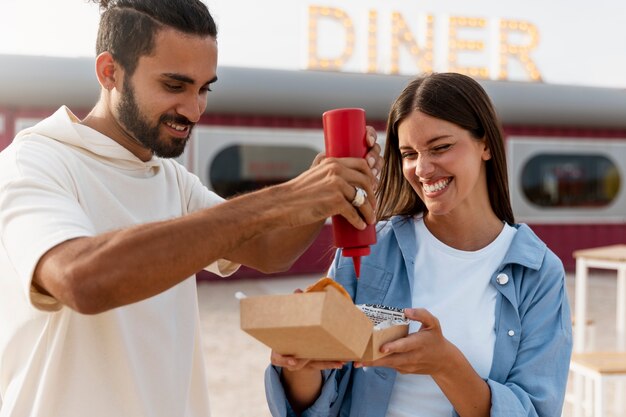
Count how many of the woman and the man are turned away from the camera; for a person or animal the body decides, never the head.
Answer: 0

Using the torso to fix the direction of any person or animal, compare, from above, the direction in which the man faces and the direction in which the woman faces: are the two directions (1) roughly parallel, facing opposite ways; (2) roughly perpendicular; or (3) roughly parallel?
roughly perpendicular

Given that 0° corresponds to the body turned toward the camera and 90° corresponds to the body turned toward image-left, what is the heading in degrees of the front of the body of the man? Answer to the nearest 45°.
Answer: approximately 315°

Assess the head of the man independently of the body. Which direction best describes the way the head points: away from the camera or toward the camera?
toward the camera

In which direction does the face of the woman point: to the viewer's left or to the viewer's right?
to the viewer's left

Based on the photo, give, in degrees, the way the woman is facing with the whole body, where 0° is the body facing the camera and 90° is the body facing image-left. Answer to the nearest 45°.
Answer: approximately 45°
